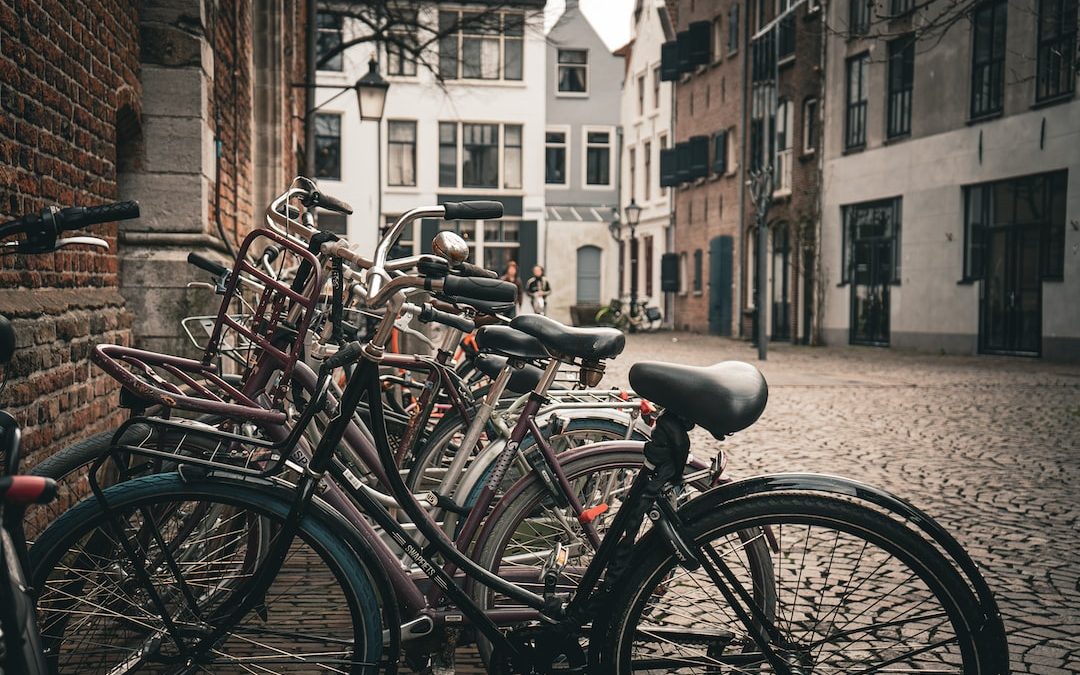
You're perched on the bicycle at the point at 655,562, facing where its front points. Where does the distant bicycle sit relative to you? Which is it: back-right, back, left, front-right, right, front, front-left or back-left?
right

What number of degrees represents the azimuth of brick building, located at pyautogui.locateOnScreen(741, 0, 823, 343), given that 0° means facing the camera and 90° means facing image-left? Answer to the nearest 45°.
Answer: approximately 45°

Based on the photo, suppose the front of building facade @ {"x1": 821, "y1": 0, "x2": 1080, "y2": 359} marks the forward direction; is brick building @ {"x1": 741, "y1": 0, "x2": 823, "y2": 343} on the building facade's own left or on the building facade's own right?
on the building facade's own right

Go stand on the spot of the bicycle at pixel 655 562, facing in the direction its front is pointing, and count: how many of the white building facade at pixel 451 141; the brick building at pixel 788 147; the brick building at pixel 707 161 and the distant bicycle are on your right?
4

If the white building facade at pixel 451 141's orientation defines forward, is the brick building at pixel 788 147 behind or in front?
in front

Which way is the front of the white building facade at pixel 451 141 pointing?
toward the camera

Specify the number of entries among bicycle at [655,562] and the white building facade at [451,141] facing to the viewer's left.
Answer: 1

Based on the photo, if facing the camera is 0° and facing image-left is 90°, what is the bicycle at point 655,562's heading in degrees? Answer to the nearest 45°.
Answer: approximately 90°

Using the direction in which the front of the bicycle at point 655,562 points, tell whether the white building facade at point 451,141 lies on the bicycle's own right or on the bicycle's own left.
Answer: on the bicycle's own right
